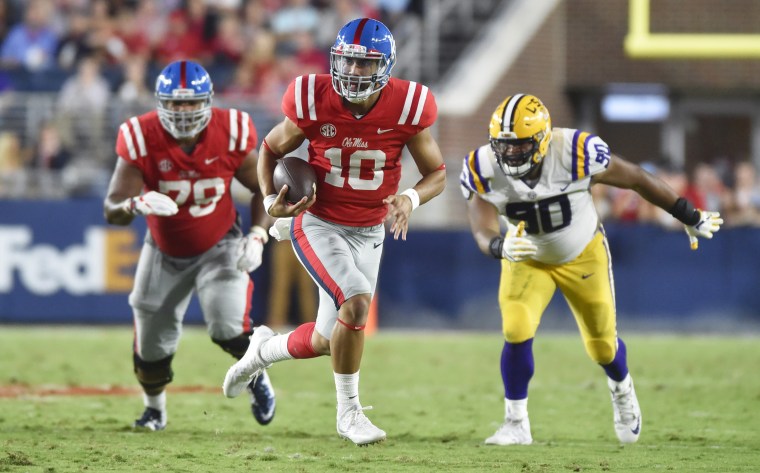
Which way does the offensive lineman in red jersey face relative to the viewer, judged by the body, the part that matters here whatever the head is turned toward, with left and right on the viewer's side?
facing the viewer

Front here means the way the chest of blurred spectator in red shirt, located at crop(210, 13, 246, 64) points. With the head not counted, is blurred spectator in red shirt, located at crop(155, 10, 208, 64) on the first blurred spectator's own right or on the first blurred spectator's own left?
on the first blurred spectator's own right

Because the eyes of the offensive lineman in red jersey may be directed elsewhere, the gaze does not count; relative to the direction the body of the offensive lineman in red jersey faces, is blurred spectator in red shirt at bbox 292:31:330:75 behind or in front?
behind

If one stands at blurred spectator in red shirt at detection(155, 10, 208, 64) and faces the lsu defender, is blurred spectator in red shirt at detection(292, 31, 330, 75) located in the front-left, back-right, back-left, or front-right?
front-left

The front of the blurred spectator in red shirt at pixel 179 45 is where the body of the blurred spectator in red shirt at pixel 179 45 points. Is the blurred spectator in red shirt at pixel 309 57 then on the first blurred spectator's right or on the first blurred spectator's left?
on the first blurred spectator's left

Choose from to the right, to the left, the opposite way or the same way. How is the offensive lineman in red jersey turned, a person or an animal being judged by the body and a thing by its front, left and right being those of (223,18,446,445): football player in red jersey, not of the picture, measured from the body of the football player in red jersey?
the same way

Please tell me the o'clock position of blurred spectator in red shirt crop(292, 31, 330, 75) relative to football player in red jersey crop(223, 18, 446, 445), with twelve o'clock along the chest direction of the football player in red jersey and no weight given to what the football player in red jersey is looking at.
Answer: The blurred spectator in red shirt is roughly at 6 o'clock from the football player in red jersey.

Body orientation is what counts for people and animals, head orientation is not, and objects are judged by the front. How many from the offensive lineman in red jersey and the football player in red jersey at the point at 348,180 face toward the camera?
2

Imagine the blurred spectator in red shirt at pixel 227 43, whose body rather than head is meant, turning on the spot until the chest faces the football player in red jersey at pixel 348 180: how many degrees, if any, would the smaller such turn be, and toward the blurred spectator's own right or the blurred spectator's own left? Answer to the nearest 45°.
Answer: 0° — they already face them

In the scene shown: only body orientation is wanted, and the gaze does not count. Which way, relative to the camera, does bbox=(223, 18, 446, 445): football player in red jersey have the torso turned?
toward the camera

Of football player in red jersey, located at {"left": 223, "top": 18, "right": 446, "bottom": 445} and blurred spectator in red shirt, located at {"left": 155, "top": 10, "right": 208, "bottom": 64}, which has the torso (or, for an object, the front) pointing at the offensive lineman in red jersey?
the blurred spectator in red shirt

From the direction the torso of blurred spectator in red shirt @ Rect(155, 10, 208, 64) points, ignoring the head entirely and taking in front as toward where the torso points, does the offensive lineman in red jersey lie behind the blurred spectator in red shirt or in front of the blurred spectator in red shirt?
in front

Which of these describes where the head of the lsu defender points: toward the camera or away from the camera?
toward the camera

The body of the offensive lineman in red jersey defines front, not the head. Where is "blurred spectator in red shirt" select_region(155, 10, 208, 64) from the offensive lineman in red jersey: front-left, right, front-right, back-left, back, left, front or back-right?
back

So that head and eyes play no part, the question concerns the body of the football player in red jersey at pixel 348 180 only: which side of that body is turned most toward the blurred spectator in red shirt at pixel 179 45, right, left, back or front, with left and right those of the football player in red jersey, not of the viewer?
back
